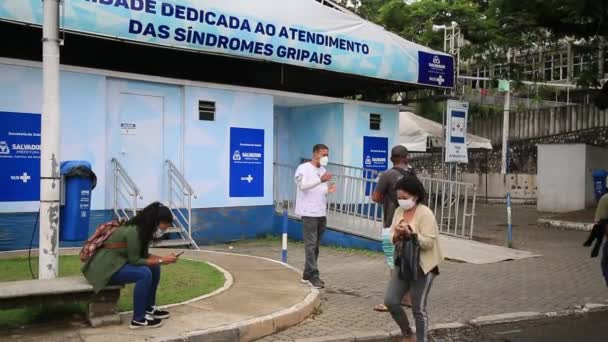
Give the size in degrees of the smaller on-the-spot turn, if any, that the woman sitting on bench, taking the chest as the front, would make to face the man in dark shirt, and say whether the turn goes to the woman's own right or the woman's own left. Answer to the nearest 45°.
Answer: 0° — they already face them

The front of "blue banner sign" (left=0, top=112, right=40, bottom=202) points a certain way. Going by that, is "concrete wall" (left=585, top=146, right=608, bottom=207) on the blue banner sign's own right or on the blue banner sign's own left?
on the blue banner sign's own left

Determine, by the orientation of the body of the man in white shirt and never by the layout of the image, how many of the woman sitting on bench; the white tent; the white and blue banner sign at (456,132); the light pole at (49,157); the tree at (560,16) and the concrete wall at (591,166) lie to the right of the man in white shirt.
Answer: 2

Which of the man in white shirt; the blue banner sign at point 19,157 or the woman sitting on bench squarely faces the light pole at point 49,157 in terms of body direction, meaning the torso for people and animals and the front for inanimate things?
the blue banner sign

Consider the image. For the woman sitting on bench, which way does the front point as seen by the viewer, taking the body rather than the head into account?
to the viewer's right

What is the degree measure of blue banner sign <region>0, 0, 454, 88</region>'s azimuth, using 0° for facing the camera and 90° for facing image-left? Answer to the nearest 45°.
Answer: approximately 315°

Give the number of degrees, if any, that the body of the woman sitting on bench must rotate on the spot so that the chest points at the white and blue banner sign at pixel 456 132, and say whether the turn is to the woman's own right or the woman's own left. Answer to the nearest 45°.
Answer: approximately 45° to the woman's own left

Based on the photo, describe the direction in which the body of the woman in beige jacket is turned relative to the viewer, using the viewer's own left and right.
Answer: facing the viewer and to the left of the viewer

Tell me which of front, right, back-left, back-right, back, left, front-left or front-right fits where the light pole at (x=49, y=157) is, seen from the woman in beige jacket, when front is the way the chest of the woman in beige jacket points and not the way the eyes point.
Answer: front-right

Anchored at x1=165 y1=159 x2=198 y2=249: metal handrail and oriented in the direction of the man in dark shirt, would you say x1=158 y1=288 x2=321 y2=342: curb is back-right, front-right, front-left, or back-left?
front-right

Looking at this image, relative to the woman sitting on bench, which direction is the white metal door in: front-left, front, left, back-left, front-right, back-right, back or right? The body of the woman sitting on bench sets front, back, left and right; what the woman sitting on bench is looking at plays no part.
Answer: left

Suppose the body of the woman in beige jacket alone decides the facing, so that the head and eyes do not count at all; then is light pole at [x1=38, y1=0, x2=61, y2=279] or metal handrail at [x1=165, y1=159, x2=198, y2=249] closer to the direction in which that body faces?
the light pole

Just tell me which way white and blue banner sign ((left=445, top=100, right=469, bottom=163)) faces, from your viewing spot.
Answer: facing the viewer

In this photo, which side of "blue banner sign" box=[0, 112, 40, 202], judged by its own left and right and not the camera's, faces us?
front

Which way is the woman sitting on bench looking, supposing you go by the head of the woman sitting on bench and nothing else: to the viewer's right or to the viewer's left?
to the viewer's right

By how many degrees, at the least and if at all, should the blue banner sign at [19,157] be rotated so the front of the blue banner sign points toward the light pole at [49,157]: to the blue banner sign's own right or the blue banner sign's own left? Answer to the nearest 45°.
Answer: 0° — it already faces it

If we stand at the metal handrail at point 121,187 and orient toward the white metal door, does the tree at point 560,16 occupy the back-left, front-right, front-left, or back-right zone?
front-right

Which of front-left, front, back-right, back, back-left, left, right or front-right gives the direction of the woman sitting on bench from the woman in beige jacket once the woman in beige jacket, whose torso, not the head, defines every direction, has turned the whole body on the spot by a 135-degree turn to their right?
left
